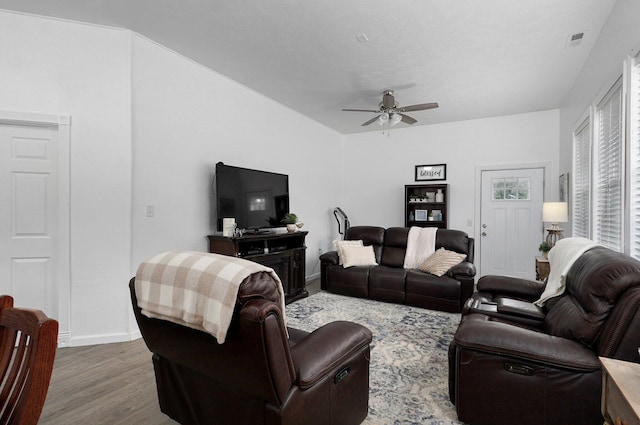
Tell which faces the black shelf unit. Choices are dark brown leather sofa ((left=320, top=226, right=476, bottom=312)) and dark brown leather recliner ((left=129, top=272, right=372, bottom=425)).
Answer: the dark brown leather recliner

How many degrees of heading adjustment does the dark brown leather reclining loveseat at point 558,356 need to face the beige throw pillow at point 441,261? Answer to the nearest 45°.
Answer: approximately 45° to its right

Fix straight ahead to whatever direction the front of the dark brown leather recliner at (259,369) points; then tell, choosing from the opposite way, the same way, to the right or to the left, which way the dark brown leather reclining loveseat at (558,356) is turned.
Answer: to the left

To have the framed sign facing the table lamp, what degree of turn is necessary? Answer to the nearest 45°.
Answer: approximately 45° to its left

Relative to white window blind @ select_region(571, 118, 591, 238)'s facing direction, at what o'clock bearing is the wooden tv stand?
The wooden tv stand is roughly at 11 o'clock from the white window blind.

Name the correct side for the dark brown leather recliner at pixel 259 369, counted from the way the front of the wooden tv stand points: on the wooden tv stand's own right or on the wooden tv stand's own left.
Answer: on the wooden tv stand's own right

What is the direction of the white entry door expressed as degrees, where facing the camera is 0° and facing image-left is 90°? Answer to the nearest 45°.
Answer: approximately 0°

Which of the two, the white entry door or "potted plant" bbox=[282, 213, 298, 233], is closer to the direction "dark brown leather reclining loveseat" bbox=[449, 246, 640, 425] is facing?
the potted plant

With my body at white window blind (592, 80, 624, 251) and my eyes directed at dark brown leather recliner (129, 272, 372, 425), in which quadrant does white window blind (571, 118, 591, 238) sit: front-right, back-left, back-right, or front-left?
back-right

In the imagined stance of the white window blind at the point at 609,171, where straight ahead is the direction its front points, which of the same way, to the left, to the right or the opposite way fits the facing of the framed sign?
to the left

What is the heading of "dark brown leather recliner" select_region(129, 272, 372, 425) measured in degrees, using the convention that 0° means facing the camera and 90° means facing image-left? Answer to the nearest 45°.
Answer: approximately 225°

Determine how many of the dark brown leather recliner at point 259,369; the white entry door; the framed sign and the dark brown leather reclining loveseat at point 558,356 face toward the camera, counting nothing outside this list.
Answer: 2
